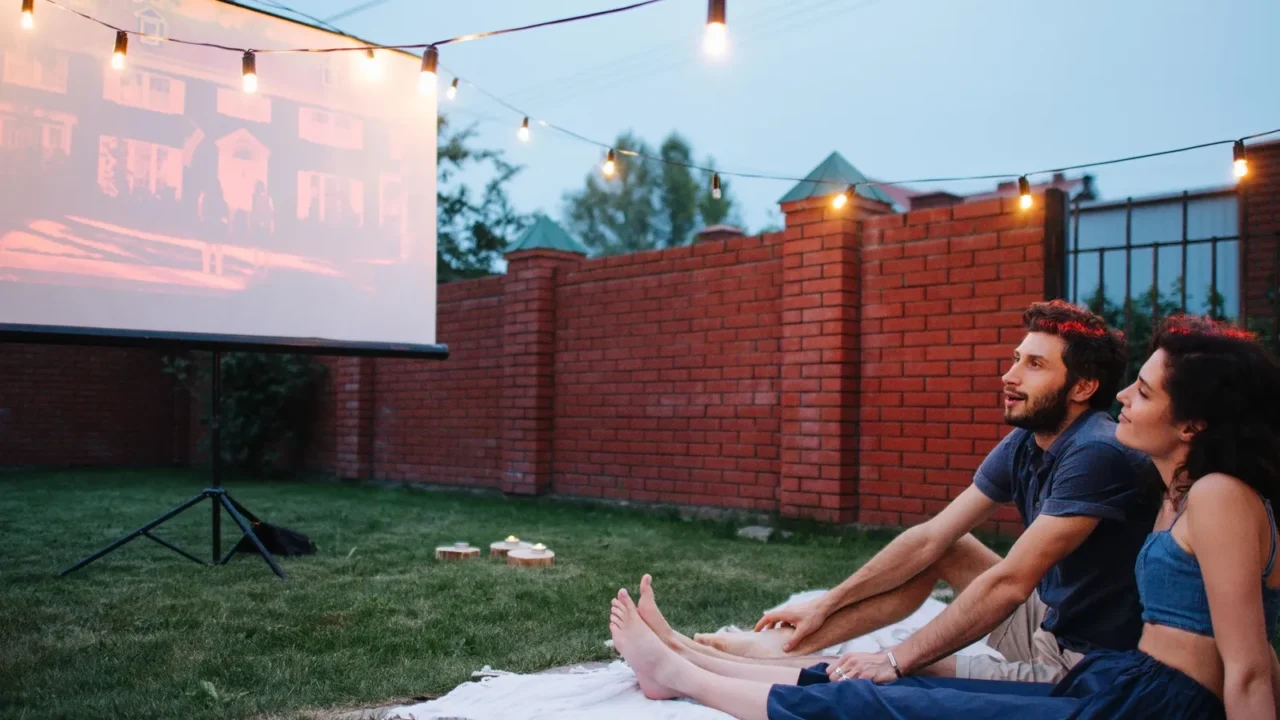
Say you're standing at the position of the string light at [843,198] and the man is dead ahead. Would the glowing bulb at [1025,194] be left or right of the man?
left

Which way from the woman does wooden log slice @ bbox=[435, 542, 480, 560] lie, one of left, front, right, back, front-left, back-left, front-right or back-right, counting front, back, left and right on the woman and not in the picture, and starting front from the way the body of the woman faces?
front-right

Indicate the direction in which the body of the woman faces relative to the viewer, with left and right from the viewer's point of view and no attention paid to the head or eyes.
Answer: facing to the left of the viewer

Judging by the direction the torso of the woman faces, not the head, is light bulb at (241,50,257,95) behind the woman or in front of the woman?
in front

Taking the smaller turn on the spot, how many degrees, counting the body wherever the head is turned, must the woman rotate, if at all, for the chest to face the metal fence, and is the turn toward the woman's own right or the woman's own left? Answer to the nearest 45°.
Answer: approximately 90° to the woman's own right

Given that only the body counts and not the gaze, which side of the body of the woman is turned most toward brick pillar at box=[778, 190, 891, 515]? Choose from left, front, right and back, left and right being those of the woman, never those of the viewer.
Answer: right

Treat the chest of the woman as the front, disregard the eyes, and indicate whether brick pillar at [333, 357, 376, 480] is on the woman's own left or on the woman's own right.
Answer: on the woman's own right

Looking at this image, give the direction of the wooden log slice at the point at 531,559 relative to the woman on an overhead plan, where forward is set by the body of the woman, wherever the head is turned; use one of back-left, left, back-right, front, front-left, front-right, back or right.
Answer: front-right

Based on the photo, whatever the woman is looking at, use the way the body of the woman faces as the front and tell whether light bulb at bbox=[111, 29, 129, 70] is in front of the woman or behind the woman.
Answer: in front
